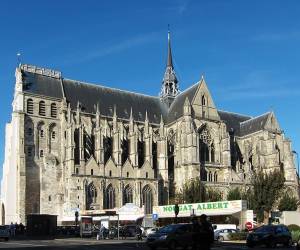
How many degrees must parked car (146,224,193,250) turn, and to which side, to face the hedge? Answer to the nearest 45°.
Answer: approximately 135° to its right

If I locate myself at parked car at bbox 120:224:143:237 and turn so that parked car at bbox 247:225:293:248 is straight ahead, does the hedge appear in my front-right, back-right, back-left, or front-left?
front-left

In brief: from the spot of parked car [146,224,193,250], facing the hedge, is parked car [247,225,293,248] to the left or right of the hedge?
right

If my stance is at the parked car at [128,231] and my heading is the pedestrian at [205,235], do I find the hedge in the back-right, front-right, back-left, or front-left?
front-left

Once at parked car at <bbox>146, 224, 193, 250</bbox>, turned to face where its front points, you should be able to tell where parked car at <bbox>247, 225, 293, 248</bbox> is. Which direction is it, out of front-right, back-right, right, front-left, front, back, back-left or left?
back

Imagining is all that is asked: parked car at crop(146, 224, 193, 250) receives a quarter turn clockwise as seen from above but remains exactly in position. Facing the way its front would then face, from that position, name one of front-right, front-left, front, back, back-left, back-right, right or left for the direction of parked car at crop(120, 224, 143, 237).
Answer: front-right

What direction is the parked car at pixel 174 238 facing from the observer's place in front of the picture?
facing the viewer and to the left of the viewer

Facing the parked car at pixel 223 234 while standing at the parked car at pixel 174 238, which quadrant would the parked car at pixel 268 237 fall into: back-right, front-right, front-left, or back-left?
front-right
